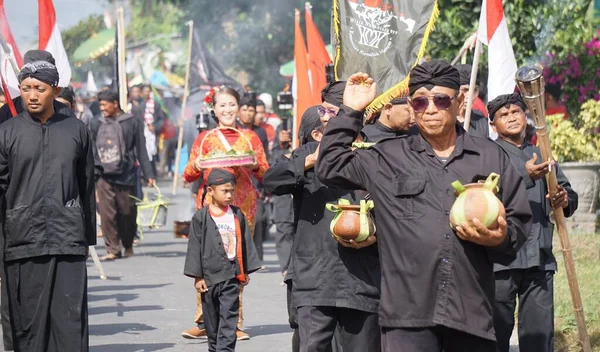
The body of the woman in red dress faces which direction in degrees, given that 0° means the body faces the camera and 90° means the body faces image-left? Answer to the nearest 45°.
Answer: approximately 0°

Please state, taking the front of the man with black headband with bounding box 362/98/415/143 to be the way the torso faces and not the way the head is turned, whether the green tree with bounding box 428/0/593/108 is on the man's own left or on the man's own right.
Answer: on the man's own left

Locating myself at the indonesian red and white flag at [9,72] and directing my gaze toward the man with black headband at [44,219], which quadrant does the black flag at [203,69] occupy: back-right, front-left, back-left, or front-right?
back-left

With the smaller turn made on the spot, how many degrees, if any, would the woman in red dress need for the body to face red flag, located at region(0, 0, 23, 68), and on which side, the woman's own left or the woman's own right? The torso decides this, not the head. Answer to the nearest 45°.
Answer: approximately 90° to the woman's own right
